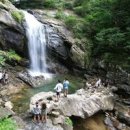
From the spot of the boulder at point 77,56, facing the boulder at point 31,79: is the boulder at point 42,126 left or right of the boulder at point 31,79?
left

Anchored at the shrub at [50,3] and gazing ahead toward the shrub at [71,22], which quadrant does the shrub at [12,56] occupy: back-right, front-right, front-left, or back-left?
front-right

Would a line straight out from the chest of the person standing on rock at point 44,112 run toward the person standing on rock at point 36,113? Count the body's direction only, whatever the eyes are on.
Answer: no
